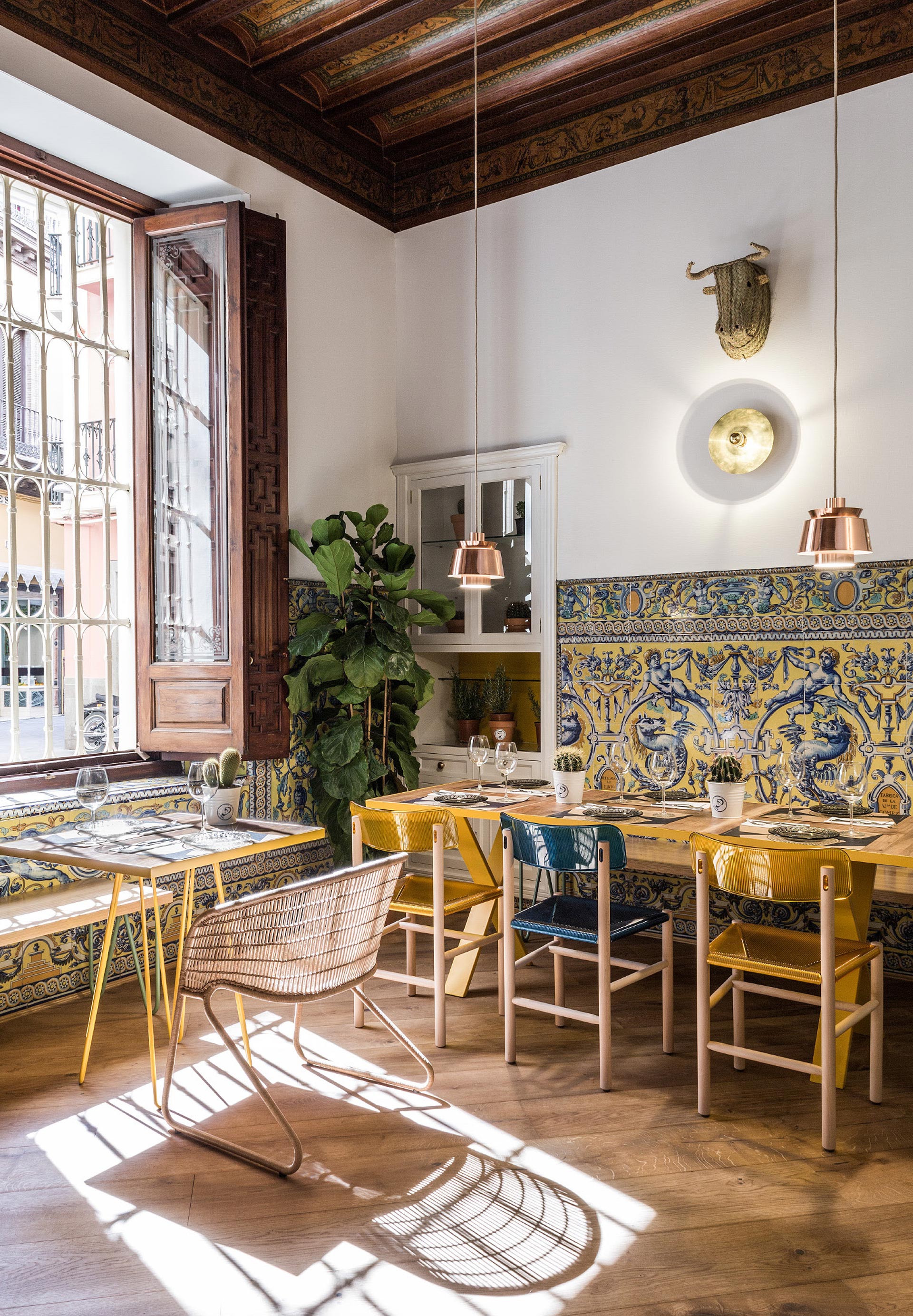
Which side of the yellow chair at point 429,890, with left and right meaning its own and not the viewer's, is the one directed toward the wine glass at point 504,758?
front

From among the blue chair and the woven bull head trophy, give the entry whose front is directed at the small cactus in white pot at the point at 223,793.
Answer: the woven bull head trophy

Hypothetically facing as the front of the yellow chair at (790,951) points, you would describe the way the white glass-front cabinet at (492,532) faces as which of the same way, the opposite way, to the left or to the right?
the opposite way

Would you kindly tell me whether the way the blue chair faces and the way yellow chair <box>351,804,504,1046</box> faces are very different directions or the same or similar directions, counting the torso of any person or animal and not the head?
same or similar directions

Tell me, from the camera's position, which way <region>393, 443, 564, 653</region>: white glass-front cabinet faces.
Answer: facing the viewer and to the left of the viewer

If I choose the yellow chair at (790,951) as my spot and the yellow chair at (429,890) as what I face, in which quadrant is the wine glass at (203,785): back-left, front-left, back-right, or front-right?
front-left

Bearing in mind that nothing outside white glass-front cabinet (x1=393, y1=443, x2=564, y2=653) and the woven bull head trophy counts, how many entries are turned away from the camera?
0

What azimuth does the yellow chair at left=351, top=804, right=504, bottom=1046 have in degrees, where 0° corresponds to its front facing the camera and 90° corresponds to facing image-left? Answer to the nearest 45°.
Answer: approximately 225°

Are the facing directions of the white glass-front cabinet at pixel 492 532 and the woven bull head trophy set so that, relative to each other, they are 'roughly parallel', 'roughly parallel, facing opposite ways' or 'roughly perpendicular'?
roughly parallel

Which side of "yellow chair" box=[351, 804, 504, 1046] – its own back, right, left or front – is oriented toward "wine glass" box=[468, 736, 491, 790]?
front

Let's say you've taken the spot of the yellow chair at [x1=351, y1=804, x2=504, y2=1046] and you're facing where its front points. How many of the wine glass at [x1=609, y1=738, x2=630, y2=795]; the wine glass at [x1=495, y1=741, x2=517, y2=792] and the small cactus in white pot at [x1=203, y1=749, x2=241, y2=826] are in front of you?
2

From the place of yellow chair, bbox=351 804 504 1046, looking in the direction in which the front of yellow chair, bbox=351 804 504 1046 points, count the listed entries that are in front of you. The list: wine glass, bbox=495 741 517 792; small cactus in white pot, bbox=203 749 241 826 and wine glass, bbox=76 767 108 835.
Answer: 1

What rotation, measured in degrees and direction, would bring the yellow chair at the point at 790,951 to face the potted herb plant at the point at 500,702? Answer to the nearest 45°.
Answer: approximately 90° to its left

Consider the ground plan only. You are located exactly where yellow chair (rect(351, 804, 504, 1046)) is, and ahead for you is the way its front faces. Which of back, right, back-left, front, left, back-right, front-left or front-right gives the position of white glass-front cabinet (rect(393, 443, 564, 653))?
front-left
